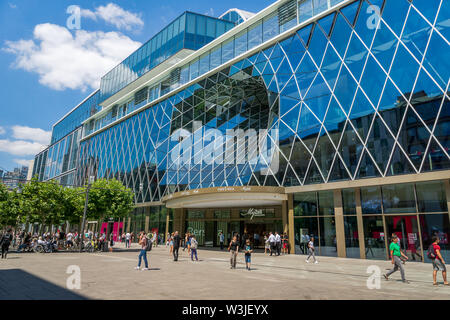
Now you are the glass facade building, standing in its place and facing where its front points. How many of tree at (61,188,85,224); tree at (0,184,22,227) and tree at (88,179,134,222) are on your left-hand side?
0

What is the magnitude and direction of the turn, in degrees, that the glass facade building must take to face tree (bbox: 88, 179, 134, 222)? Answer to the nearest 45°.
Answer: approximately 90° to its right

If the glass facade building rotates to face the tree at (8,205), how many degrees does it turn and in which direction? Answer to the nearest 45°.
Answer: approximately 45° to its right

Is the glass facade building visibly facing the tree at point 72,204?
no
